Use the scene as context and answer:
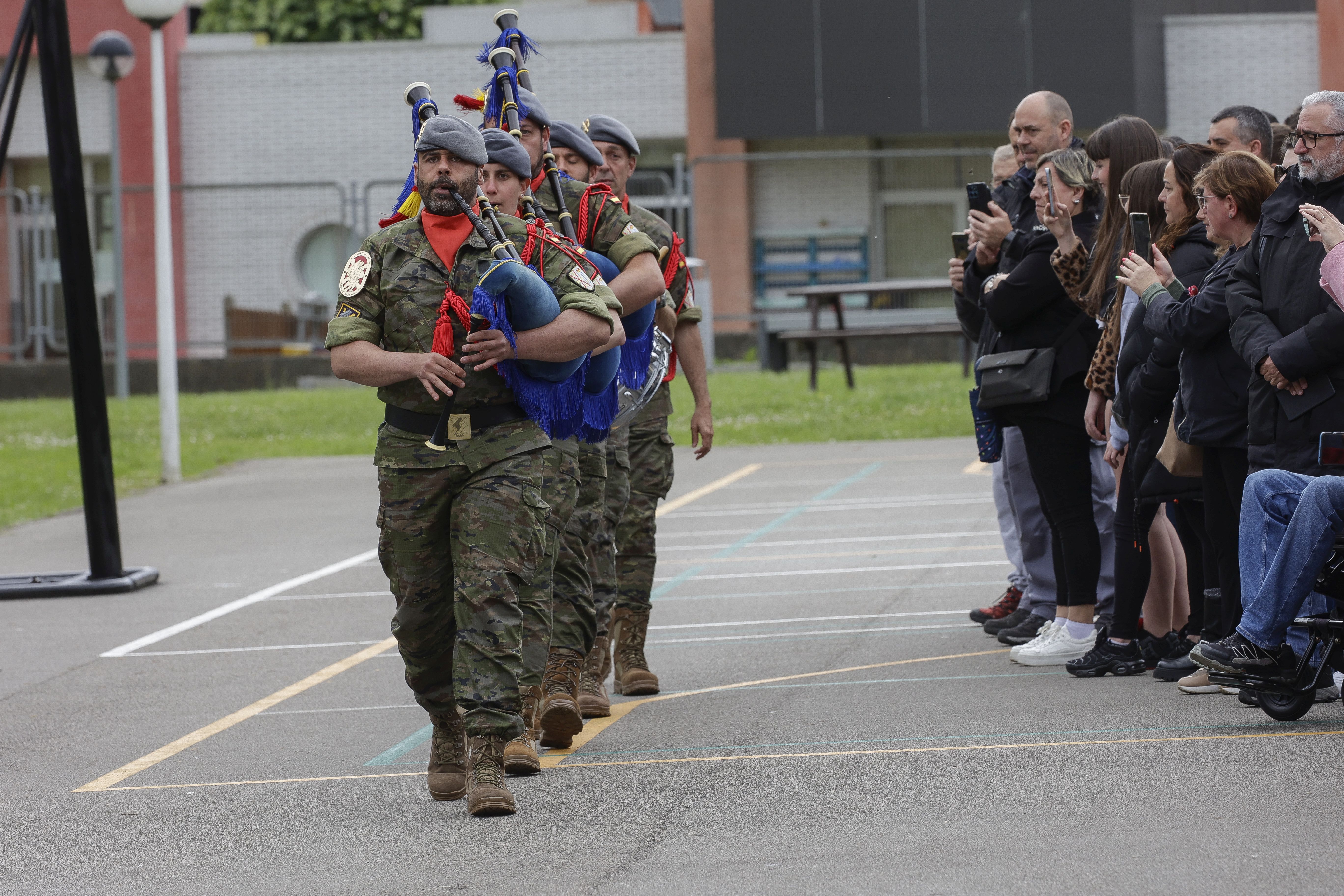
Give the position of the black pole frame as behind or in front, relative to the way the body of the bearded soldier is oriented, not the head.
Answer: behind

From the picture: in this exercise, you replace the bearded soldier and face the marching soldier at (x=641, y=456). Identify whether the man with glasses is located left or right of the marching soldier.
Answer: right

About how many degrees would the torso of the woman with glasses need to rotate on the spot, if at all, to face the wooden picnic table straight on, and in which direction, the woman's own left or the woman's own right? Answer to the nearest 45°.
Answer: approximately 90° to the woman's own right

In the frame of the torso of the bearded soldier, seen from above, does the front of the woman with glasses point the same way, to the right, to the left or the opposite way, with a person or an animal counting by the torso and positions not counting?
to the right

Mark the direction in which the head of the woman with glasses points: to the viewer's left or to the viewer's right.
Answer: to the viewer's left

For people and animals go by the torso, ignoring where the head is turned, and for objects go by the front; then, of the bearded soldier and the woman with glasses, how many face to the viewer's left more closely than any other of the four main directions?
1

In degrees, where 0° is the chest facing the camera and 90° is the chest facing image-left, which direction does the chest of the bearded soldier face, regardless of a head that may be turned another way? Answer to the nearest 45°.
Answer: approximately 0°

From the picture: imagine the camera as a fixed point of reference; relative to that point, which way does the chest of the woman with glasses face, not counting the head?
to the viewer's left

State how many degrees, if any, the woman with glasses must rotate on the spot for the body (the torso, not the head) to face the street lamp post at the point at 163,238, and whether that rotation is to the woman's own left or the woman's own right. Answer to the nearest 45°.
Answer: approximately 45° to the woman's own right
